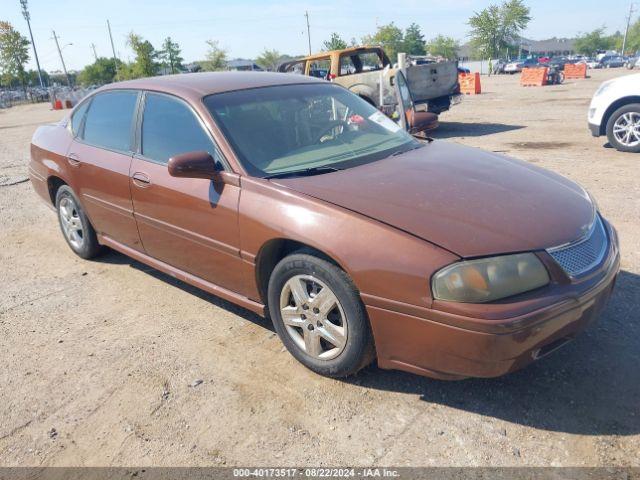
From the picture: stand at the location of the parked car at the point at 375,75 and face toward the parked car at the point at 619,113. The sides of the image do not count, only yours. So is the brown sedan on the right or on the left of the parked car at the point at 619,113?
right

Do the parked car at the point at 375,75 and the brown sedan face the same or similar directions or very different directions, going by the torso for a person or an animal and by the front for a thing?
very different directions

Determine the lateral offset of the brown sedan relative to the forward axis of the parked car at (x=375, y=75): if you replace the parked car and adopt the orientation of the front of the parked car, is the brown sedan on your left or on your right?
on your left

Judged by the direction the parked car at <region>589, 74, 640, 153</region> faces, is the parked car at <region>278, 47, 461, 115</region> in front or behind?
in front

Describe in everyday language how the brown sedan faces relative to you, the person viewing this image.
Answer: facing the viewer and to the right of the viewer

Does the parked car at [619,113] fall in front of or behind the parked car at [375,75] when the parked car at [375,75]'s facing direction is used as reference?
behind

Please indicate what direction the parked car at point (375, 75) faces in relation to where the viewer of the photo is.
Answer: facing away from the viewer and to the left of the viewer

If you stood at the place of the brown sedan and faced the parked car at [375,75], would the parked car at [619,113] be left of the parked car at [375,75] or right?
right

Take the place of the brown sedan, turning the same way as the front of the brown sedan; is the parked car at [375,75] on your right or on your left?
on your left

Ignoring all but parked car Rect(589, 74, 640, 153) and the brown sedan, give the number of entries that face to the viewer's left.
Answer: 1

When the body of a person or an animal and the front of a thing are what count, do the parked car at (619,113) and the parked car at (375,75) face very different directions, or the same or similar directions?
same or similar directions

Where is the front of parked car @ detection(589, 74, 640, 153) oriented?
to the viewer's left

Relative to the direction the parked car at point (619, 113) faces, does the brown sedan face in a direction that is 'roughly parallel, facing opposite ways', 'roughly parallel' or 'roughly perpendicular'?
roughly parallel, facing opposite ways
